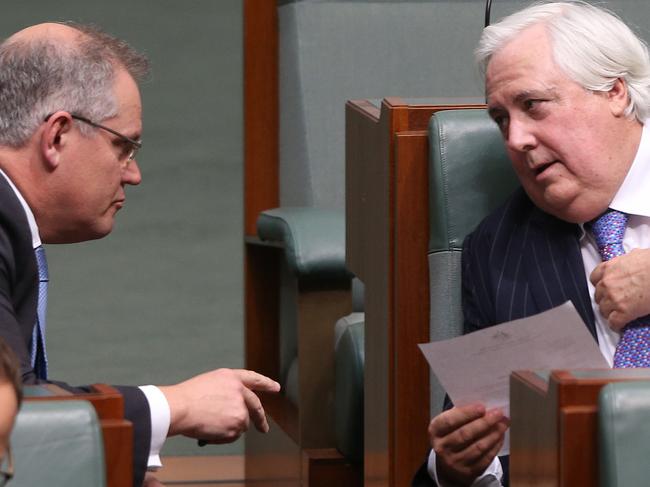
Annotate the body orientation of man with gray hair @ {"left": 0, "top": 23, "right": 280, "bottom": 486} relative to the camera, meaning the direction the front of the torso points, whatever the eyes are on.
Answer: to the viewer's right

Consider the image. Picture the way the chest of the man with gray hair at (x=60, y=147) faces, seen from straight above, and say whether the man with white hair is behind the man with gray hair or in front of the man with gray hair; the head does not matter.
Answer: in front

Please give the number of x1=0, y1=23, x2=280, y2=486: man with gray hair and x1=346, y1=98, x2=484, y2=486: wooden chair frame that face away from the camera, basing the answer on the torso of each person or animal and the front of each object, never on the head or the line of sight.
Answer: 0

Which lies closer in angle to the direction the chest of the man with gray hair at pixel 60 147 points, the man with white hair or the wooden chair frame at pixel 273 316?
the man with white hair

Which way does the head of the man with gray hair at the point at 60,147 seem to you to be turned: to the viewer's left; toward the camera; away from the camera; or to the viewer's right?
to the viewer's right

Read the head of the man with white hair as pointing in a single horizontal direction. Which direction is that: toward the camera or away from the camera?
toward the camera
